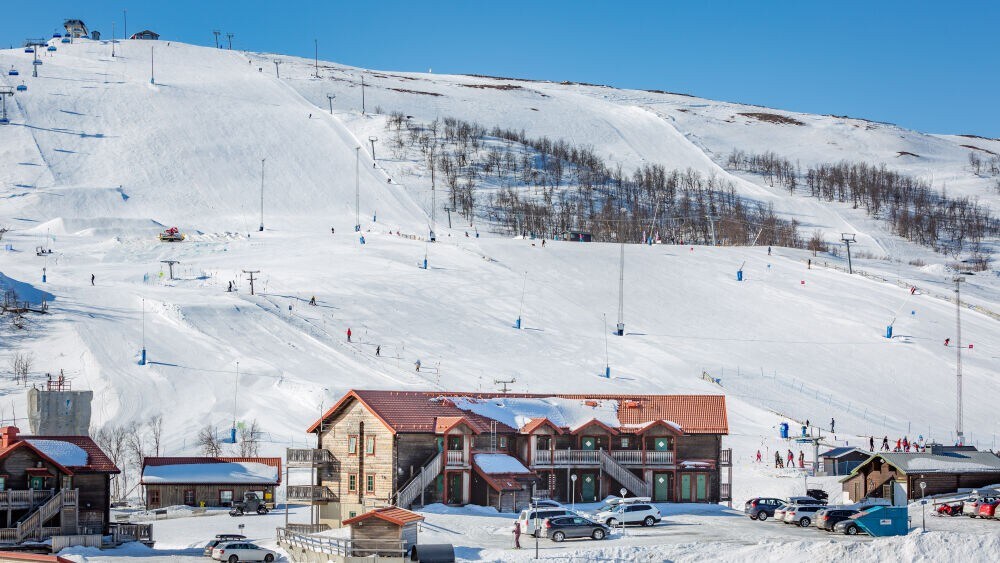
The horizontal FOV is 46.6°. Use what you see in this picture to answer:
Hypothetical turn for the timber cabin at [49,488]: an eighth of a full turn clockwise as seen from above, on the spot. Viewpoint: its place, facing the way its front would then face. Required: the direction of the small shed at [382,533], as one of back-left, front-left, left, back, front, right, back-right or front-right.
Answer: left

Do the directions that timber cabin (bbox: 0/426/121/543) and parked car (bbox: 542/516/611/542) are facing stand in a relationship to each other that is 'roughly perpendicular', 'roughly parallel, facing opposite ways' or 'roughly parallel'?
roughly perpendicular

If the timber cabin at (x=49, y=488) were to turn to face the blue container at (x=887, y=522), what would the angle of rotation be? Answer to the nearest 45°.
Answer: approximately 45° to its left

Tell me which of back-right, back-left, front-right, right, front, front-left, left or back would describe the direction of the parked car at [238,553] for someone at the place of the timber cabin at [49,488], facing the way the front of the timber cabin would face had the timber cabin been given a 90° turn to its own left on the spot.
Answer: front-right

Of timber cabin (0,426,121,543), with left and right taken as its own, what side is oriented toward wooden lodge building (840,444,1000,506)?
left

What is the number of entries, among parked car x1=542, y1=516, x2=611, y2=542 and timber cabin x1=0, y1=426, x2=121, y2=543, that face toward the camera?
1

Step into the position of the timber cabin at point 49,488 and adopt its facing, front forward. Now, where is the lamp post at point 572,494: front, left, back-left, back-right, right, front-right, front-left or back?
left

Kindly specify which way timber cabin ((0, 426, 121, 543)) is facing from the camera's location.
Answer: facing the viewer

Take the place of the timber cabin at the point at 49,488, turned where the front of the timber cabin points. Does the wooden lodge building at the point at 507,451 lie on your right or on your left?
on your left

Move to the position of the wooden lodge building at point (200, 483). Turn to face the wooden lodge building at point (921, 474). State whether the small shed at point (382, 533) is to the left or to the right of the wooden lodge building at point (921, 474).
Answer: right
